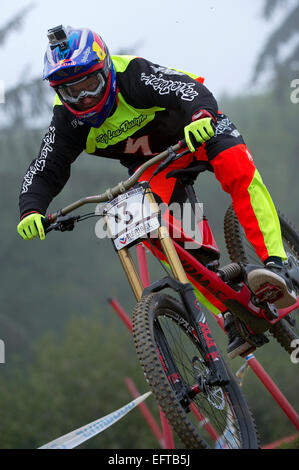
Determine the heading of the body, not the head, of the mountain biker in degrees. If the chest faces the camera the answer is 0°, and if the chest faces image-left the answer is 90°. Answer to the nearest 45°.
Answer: approximately 45°

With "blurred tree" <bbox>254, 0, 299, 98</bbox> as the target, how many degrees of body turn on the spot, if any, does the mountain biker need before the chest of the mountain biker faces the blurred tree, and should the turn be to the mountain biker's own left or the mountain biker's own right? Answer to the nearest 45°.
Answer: approximately 135° to the mountain biker's own right

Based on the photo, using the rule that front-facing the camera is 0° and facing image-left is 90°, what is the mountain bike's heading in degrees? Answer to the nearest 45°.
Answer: approximately 45°

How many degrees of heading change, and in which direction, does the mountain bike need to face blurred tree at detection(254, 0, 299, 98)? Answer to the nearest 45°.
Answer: approximately 135° to its right
